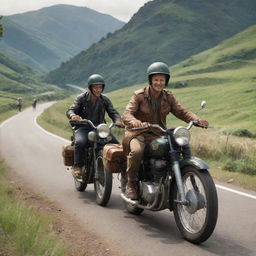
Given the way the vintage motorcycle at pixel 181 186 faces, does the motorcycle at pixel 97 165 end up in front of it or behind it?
behind

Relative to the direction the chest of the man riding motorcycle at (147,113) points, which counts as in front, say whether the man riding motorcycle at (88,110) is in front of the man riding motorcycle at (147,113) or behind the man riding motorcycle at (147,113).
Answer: behind

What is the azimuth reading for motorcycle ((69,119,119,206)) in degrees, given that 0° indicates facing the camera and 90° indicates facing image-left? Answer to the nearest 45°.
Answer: approximately 315°
